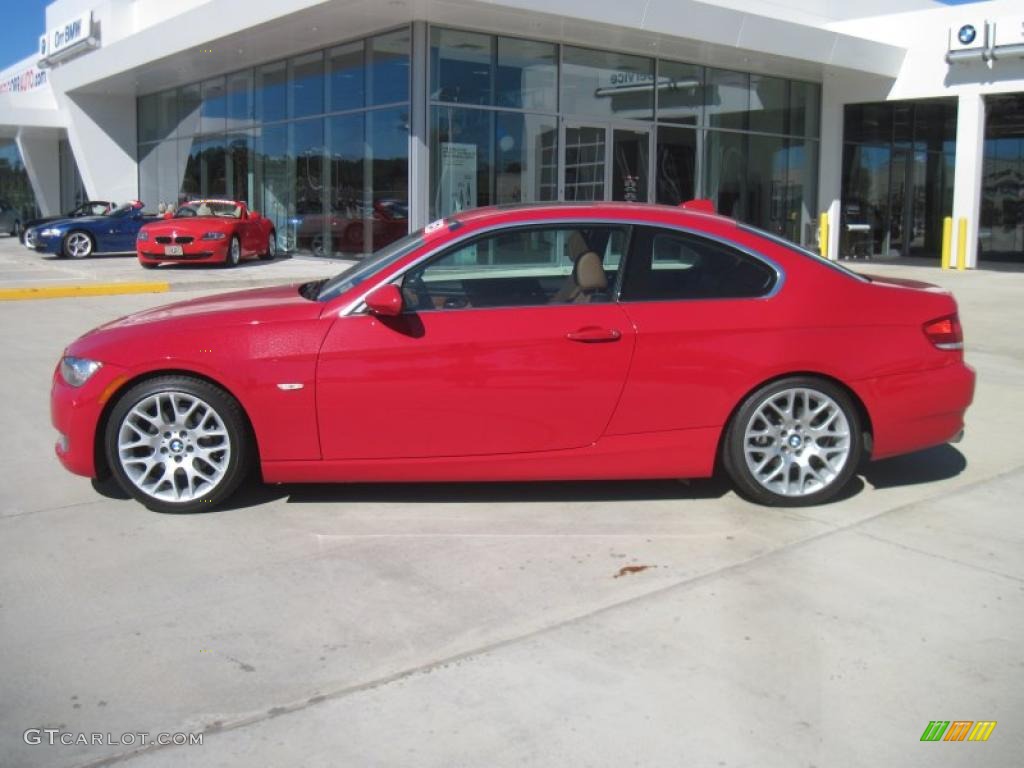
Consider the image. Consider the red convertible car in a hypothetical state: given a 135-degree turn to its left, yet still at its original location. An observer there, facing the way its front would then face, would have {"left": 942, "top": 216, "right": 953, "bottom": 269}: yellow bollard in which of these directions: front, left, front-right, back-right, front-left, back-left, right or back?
front

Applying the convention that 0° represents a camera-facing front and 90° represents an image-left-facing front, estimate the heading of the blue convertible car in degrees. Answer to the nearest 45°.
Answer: approximately 45°

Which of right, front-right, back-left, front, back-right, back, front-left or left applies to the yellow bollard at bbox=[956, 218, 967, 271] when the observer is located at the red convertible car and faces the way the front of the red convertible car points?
back-left

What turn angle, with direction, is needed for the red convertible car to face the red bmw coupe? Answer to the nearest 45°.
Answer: approximately 45° to its left

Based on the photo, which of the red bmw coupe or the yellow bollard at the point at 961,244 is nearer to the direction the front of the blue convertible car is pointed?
the red bmw coupe

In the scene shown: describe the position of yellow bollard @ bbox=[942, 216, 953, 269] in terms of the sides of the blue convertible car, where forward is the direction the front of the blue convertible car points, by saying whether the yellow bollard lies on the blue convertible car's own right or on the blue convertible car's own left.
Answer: on the blue convertible car's own left

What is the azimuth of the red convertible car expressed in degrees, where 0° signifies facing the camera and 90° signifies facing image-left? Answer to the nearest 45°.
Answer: approximately 45°

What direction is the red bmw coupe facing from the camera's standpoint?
to the viewer's left

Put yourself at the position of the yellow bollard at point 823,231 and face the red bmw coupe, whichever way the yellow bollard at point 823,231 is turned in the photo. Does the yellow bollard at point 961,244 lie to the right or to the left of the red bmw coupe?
left

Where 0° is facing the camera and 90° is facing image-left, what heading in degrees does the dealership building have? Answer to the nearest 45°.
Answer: approximately 45°
